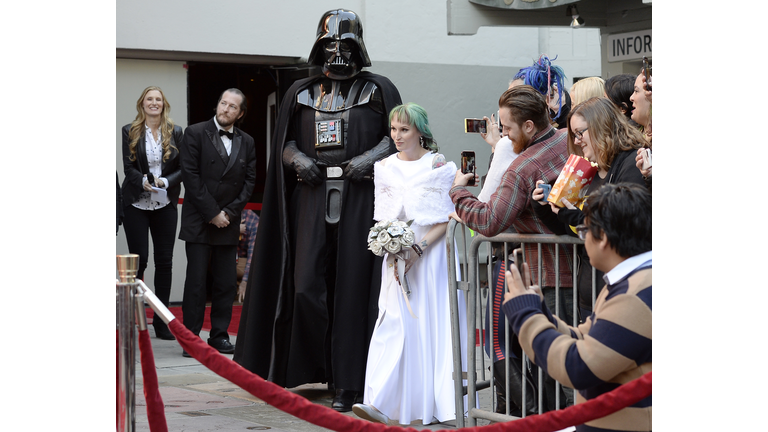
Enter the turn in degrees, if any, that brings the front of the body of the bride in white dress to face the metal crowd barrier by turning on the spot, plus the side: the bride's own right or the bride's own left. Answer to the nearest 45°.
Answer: approximately 90° to the bride's own left

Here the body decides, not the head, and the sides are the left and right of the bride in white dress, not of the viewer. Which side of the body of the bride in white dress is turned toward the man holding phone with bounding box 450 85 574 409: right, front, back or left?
left

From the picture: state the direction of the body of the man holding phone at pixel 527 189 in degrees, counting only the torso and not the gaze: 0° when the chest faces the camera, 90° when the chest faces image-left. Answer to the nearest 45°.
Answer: approximately 90°

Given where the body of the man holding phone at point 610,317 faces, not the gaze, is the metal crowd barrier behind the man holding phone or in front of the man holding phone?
in front

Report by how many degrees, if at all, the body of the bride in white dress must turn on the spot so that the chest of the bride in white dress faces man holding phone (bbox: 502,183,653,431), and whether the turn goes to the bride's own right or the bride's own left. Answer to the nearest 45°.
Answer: approximately 45° to the bride's own left

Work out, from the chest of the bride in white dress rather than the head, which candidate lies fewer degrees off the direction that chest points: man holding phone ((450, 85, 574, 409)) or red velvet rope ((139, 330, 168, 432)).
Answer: the red velvet rope

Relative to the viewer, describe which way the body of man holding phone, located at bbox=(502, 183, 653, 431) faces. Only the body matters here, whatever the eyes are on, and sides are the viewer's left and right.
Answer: facing away from the viewer and to the left of the viewer

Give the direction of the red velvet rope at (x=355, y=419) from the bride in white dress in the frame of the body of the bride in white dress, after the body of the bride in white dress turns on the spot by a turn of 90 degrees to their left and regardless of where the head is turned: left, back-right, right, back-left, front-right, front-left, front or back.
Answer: front-right
